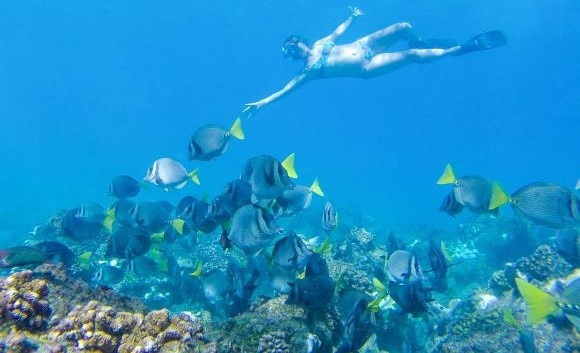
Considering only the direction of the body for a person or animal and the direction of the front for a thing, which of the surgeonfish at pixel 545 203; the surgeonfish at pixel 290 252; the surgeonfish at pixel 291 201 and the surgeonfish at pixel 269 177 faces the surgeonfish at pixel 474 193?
the surgeonfish at pixel 290 252

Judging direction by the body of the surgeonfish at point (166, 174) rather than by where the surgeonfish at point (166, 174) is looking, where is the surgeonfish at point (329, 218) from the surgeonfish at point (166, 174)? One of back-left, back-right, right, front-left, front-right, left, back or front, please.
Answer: back

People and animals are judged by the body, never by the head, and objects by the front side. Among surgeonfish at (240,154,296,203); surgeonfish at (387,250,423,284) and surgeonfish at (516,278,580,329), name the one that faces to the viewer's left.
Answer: surgeonfish at (240,154,296,203)

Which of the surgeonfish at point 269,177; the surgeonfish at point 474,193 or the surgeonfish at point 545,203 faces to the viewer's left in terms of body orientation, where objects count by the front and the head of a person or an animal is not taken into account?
the surgeonfish at point 269,177

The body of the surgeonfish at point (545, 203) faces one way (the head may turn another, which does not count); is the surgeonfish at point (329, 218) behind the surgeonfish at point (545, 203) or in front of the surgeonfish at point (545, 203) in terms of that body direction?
behind

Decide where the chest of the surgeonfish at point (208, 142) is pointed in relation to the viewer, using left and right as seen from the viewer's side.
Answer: facing to the left of the viewer

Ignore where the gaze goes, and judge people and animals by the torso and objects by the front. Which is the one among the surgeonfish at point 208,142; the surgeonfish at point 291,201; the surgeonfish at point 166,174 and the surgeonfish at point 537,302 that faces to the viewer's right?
the surgeonfish at point 537,302

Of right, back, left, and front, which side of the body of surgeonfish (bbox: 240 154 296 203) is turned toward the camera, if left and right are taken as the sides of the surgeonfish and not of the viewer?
left

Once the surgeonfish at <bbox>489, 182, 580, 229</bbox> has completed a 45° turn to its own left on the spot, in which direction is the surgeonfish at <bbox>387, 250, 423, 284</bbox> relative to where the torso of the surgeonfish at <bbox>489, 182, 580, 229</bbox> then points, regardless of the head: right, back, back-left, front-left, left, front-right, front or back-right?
back-left

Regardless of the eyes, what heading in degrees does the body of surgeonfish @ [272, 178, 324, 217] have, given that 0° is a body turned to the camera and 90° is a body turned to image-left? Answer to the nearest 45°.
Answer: approximately 90°

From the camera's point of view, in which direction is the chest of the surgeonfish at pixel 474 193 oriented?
to the viewer's right

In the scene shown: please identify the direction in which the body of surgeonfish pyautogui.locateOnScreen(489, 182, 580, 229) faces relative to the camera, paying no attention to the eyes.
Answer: to the viewer's right

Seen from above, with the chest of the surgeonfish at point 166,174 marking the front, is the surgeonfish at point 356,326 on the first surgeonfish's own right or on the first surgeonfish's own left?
on the first surgeonfish's own left

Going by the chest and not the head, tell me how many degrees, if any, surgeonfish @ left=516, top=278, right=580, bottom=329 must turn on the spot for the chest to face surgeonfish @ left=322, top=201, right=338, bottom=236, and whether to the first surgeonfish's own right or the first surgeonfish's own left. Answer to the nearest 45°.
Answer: approximately 135° to the first surgeonfish's own left
